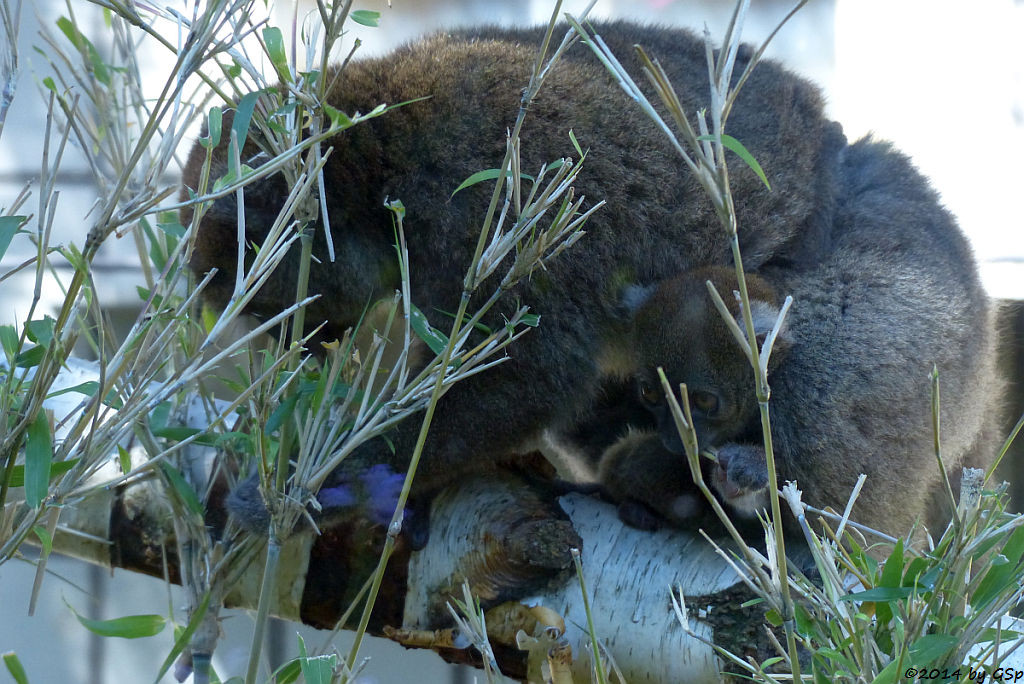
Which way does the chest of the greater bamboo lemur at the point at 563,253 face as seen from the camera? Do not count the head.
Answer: to the viewer's left

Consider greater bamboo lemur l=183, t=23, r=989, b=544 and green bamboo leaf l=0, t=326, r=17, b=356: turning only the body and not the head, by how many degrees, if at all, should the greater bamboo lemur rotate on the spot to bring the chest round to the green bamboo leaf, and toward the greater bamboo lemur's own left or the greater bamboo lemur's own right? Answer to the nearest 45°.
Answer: approximately 45° to the greater bamboo lemur's own left

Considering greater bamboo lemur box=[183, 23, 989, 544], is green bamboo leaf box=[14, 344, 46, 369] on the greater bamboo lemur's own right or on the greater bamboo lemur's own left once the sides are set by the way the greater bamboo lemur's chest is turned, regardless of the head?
on the greater bamboo lemur's own left
